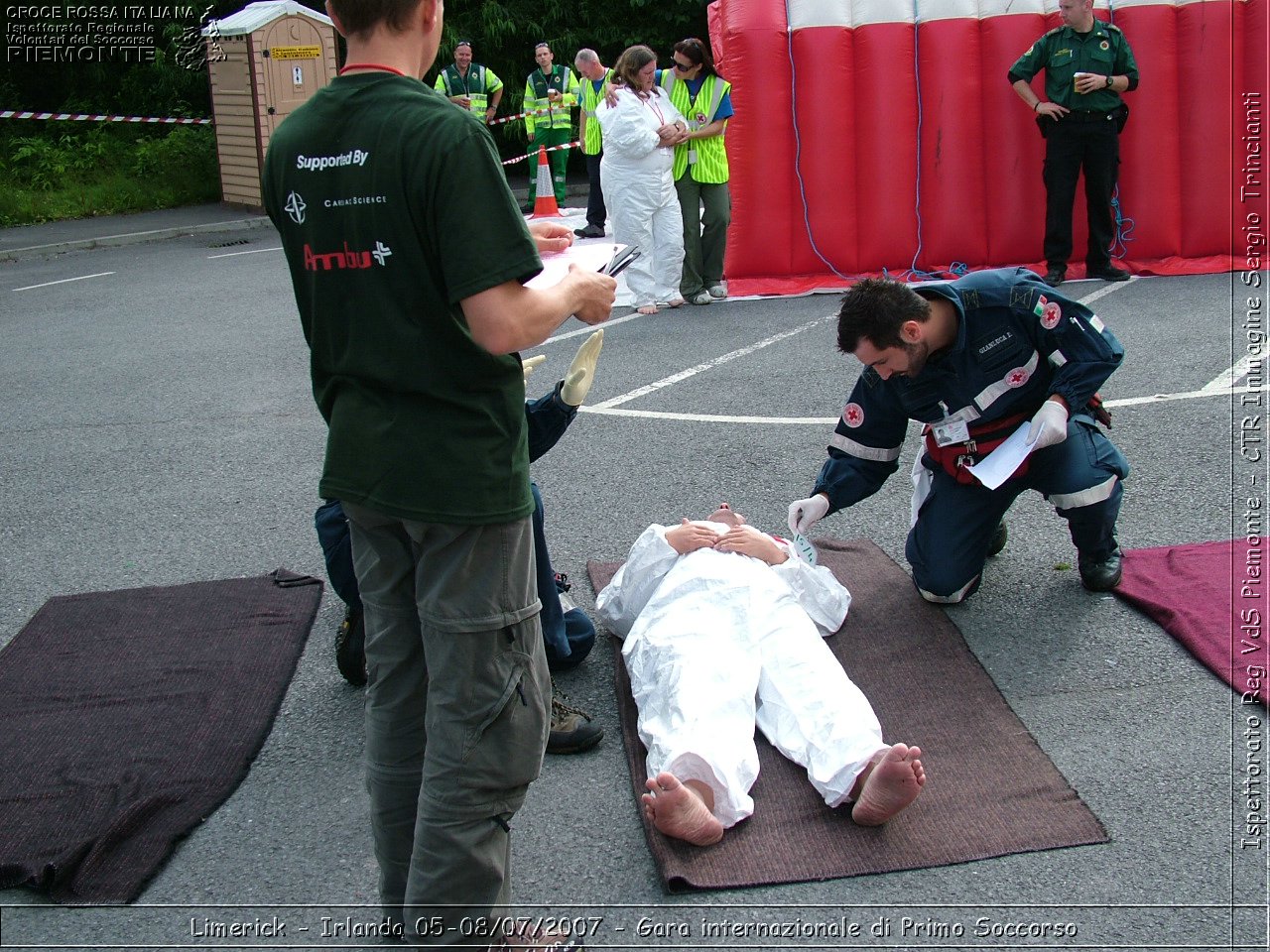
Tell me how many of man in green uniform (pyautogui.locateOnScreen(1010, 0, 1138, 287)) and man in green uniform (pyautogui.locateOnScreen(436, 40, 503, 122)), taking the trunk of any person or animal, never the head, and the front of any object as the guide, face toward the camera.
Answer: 2

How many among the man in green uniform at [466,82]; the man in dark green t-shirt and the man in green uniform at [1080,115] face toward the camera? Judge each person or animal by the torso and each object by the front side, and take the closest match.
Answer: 2

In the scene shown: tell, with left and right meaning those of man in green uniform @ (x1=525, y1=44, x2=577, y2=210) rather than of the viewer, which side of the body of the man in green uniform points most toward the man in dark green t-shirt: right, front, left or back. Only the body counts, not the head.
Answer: front

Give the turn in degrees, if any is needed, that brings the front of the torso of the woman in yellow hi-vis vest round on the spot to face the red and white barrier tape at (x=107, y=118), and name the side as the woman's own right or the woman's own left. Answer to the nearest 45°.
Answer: approximately 90° to the woman's own right

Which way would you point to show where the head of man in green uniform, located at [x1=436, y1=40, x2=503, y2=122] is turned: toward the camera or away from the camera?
toward the camera

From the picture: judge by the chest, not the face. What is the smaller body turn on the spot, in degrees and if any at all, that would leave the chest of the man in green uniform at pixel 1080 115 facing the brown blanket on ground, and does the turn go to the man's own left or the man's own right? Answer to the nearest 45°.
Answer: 0° — they already face it

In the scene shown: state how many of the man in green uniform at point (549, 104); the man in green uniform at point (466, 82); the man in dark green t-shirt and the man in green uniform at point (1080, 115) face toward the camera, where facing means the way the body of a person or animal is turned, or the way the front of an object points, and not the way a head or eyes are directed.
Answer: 3

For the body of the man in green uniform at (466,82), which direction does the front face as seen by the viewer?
toward the camera

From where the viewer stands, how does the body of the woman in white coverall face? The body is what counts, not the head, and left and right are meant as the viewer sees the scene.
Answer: facing the viewer and to the right of the viewer

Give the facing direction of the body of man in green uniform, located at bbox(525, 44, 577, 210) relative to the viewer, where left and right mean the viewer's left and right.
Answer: facing the viewer

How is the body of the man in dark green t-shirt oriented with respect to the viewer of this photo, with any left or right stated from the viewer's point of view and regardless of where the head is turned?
facing away from the viewer and to the right of the viewer
